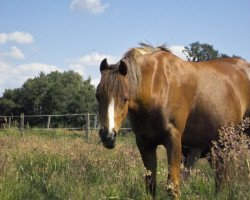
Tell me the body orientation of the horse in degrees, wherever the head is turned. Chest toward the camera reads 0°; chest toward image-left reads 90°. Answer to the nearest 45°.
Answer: approximately 45°
